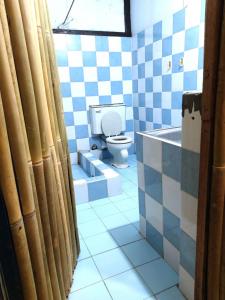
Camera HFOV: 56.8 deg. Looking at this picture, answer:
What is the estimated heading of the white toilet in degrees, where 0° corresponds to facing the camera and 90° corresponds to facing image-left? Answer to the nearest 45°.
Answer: approximately 315°

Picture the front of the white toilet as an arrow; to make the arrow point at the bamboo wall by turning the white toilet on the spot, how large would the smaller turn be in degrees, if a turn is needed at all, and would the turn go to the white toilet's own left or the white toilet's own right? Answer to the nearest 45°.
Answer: approximately 45° to the white toilet's own right
